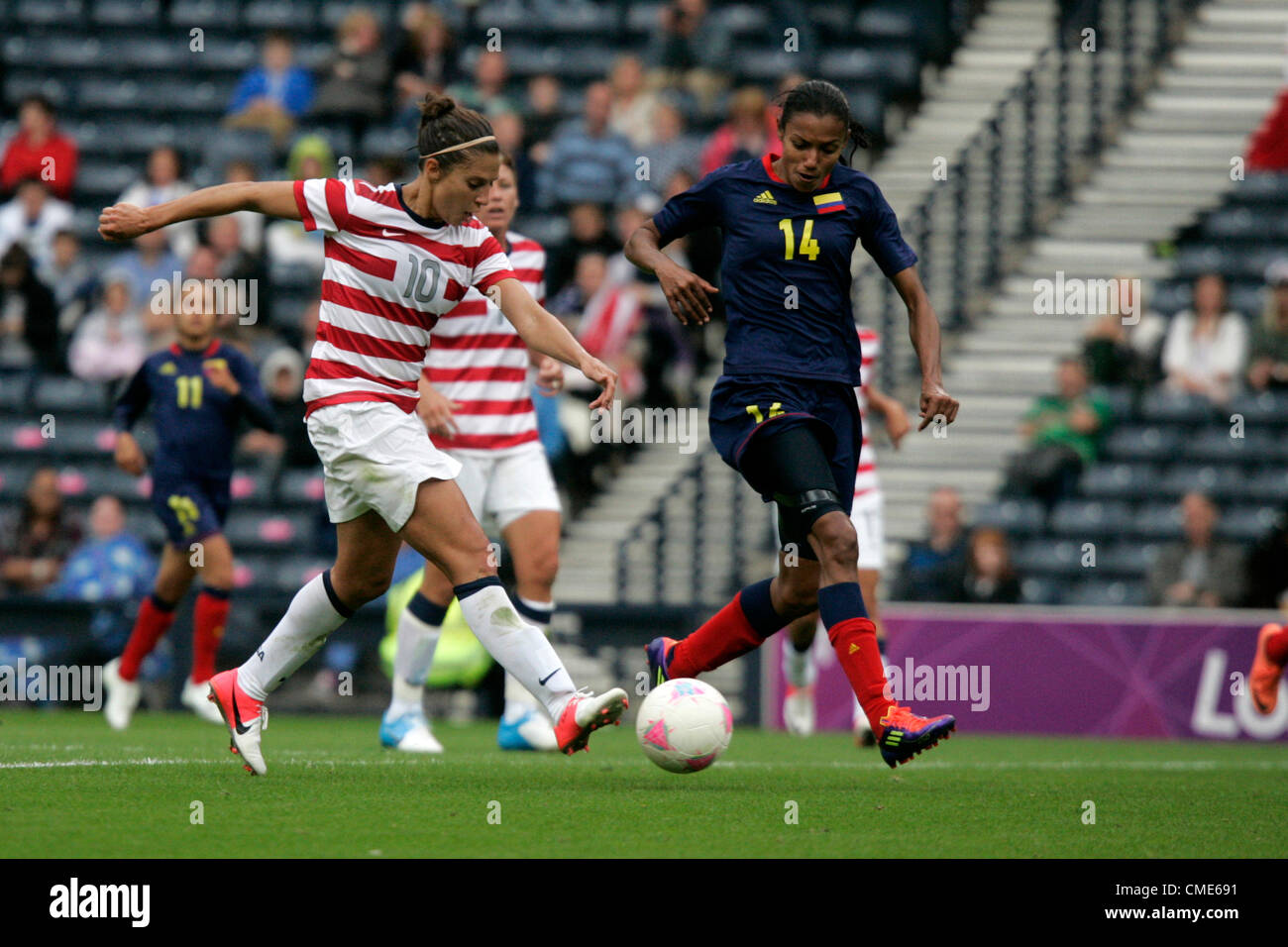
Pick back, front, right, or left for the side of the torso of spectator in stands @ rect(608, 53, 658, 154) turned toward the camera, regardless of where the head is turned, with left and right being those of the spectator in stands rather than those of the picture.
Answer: front

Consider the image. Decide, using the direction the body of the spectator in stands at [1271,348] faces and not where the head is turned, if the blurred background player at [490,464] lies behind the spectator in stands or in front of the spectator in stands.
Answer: in front

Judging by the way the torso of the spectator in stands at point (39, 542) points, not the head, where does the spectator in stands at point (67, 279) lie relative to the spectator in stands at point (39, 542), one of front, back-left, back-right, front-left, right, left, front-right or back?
back

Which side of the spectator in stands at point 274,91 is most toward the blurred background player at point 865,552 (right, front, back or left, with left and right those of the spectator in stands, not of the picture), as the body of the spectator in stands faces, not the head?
front

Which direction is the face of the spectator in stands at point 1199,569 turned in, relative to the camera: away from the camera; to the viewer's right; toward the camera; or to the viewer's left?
toward the camera

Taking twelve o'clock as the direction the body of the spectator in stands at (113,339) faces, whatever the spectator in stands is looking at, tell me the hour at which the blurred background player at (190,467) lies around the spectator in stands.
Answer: The blurred background player is roughly at 12 o'clock from the spectator in stands.

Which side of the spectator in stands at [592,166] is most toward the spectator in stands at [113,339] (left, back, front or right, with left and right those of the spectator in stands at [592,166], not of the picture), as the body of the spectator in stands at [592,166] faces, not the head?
right

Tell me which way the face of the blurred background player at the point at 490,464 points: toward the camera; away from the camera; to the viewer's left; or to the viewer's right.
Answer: toward the camera

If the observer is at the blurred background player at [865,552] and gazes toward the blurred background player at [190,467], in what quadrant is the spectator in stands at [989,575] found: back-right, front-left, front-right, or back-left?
back-right

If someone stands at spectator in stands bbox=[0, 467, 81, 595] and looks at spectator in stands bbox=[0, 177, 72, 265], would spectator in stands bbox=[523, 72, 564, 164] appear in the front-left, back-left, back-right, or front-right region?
front-right

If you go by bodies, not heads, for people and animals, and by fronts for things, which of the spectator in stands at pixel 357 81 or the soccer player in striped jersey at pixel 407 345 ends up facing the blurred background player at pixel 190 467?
the spectator in stands

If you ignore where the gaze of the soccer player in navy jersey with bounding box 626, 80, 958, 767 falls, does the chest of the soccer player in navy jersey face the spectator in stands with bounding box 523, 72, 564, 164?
no

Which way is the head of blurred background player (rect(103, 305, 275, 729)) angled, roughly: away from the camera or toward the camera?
toward the camera

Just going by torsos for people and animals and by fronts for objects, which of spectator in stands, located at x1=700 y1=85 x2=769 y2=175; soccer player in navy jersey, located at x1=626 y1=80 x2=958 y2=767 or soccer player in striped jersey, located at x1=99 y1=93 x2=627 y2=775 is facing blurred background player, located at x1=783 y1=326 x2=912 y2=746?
the spectator in stands

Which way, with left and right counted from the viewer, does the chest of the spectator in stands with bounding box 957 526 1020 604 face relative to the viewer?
facing the viewer

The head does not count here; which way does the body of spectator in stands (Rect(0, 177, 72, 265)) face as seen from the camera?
toward the camera
